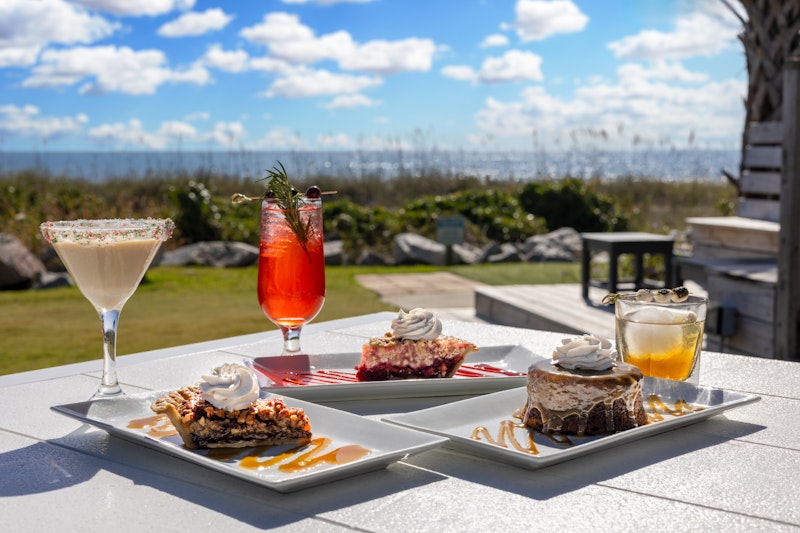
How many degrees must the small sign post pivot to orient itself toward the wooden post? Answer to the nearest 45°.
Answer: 0° — it already faces it

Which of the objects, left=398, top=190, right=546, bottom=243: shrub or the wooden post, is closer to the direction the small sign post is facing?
the wooden post

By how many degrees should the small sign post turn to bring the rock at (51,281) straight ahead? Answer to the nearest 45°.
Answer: approximately 90° to its right

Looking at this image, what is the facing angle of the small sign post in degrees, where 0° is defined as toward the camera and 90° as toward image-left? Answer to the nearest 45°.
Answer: approximately 0°

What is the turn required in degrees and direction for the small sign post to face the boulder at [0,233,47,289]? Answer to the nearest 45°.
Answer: approximately 90° to its right
